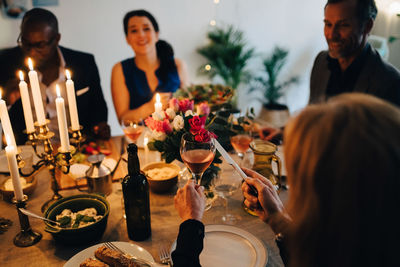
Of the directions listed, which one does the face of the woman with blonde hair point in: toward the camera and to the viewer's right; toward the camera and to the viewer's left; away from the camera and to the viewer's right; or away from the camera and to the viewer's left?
away from the camera and to the viewer's left

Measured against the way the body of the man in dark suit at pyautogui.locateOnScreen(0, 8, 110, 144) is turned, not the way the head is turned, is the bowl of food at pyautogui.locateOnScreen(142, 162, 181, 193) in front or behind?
in front

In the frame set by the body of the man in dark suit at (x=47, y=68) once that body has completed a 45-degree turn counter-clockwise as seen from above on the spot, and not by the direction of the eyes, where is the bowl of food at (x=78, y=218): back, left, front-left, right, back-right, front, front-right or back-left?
front-right

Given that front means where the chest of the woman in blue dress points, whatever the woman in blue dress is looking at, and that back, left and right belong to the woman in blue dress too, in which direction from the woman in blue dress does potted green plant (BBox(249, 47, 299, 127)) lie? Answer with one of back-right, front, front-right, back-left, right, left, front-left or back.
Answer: back-left

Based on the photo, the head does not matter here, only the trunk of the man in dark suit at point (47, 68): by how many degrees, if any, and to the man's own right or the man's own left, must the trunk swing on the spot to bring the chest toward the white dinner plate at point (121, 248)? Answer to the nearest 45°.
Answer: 0° — they already face it

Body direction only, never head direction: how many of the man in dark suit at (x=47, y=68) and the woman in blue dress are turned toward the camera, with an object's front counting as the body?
2

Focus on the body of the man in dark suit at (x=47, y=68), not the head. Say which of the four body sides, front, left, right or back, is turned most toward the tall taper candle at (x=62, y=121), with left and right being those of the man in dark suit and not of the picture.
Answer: front

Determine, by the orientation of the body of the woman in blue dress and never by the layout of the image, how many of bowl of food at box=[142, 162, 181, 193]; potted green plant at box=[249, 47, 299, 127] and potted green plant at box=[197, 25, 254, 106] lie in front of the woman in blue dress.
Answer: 1

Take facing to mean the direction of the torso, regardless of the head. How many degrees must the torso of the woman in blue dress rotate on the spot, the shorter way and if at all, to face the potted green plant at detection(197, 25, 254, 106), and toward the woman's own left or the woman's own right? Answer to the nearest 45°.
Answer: approximately 135° to the woman's own left

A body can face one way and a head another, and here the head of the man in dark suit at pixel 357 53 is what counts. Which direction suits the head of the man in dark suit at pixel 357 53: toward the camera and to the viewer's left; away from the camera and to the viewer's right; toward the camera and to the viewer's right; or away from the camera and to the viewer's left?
toward the camera and to the viewer's left

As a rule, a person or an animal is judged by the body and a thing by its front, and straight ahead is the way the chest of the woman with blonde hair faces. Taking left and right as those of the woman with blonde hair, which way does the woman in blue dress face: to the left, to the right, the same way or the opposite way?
the opposite way

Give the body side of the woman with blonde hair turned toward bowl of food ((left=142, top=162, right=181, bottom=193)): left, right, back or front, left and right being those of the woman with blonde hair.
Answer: front
